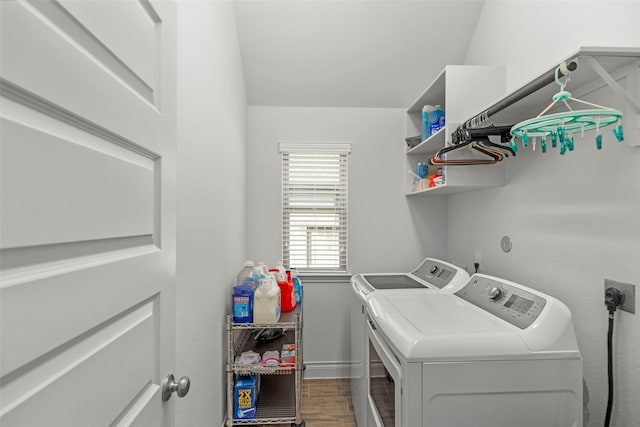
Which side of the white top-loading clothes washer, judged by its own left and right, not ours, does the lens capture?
left

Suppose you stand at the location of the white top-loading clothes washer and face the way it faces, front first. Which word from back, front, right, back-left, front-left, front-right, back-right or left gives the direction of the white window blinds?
front-right

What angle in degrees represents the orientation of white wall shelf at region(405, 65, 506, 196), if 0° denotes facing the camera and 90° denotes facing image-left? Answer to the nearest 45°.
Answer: approximately 90°

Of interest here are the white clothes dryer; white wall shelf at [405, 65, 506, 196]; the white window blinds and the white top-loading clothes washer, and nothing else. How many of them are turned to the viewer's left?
3

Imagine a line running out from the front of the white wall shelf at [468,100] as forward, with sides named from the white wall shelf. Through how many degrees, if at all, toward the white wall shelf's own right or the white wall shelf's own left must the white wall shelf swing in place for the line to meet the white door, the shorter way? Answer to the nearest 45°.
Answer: approximately 90° to the white wall shelf's own left

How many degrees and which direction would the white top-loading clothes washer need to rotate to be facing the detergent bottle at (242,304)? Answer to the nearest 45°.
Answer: approximately 45° to its left

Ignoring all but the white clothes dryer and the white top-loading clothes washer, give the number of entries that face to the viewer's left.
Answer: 2

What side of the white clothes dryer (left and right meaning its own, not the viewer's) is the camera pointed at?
left

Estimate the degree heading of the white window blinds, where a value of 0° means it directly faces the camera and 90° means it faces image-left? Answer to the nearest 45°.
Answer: approximately 0°

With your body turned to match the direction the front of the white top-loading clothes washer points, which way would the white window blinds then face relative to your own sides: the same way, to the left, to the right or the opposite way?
to the left
